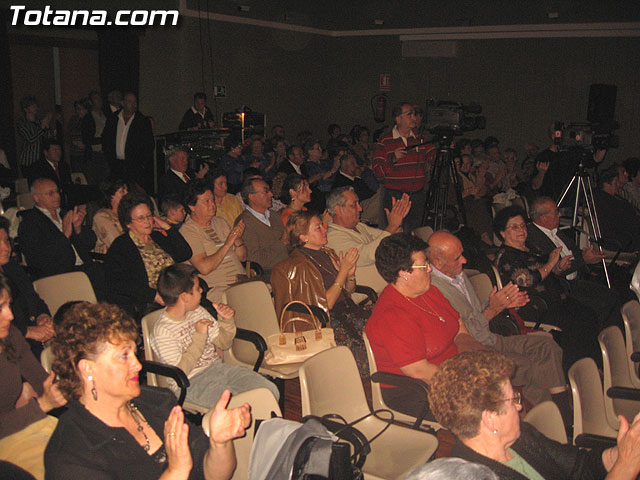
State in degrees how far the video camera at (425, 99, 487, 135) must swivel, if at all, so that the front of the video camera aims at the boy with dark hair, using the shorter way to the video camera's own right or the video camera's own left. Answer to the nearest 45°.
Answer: approximately 90° to the video camera's own right

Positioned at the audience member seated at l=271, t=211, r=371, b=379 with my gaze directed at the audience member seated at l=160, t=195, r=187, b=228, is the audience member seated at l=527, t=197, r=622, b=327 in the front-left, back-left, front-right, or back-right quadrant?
back-right

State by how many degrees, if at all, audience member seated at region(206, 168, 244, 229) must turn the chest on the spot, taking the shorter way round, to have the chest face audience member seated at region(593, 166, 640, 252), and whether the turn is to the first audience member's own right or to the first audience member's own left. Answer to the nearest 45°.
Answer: approximately 45° to the first audience member's own left

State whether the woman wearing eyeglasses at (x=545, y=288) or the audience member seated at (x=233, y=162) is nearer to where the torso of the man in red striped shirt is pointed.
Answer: the woman wearing eyeglasses
